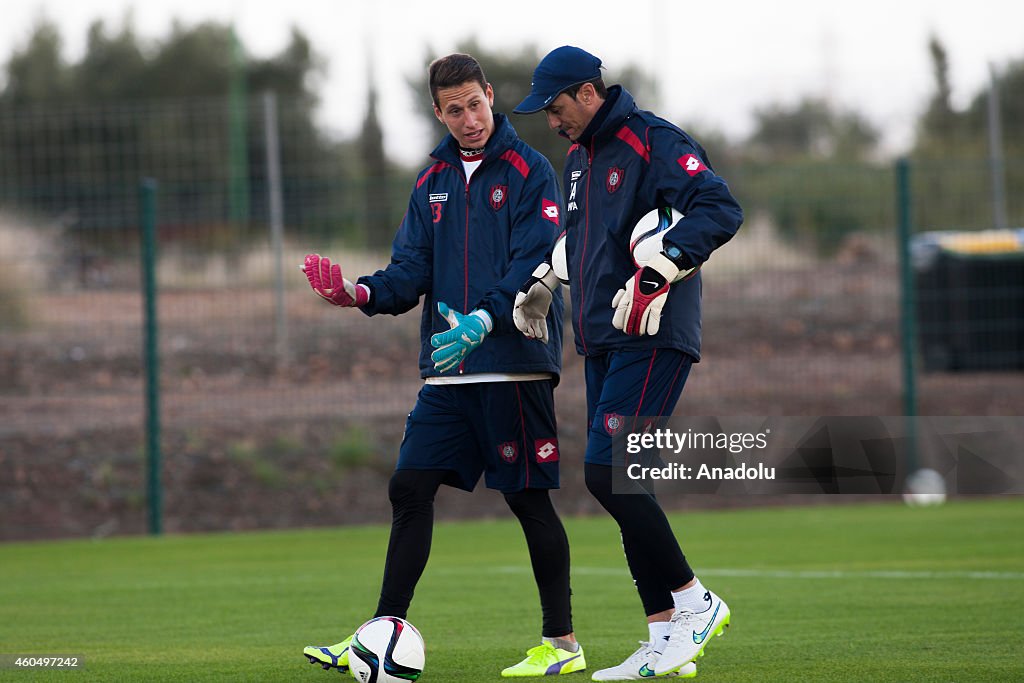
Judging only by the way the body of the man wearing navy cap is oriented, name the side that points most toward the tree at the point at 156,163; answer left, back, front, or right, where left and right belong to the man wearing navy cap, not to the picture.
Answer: right

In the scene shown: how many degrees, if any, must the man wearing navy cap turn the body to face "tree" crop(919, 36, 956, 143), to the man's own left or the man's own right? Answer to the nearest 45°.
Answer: approximately 135° to the man's own right

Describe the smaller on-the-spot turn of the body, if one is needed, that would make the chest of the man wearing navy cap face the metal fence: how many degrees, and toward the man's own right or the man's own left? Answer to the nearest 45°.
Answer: approximately 90° to the man's own right

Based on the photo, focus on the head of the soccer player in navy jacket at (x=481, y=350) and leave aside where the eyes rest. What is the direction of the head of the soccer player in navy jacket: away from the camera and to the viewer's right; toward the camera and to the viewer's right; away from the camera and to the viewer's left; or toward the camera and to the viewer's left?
toward the camera and to the viewer's right

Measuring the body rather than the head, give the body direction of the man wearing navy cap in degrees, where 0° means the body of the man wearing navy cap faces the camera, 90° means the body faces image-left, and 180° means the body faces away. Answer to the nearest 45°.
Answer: approximately 45°

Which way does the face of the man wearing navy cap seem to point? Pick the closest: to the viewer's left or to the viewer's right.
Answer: to the viewer's left

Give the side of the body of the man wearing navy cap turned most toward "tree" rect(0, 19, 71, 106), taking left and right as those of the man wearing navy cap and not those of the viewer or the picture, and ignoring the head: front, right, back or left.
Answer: right

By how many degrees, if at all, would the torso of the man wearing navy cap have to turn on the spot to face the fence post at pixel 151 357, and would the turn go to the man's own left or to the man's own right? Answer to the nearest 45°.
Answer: approximately 90° to the man's own right
